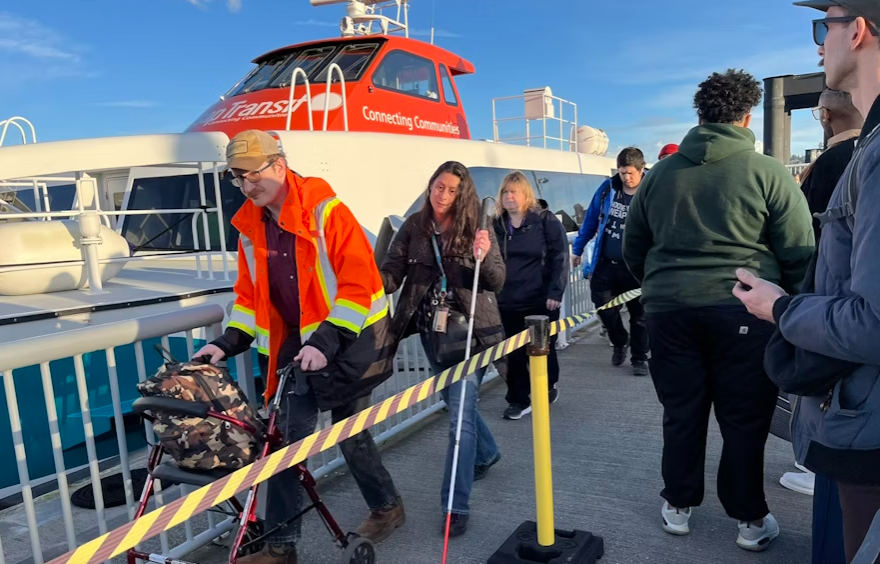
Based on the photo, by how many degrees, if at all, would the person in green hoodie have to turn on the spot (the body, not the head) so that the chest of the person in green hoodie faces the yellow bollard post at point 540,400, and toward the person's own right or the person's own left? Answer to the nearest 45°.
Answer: approximately 135° to the person's own left

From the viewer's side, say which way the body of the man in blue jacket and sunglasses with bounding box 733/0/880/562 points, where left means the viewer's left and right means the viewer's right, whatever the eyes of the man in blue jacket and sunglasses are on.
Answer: facing to the left of the viewer

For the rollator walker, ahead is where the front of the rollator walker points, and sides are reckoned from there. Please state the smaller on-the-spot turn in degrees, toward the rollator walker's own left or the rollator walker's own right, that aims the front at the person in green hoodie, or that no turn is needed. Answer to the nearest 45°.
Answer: approximately 135° to the rollator walker's own left

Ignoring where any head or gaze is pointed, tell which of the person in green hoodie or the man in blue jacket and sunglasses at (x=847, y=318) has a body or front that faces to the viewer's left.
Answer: the man in blue jacket and sunglasses

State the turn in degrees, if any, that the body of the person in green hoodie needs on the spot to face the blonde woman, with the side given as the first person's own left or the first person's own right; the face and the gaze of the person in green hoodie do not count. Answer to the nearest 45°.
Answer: approximately 45° to the first person's own left

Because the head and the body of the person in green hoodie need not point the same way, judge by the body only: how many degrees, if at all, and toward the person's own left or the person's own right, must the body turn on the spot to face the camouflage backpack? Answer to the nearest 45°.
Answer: approximately 135° to the person's own left

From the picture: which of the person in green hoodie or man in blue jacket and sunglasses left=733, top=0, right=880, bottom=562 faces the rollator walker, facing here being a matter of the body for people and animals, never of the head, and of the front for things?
the man in blue jacket and sunglasses

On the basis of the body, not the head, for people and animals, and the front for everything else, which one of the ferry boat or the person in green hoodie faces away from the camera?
the person in green hoodie

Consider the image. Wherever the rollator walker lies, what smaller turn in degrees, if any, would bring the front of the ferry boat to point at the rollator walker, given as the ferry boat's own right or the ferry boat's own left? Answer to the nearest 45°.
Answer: approximately 45° to the ferry boat's own left

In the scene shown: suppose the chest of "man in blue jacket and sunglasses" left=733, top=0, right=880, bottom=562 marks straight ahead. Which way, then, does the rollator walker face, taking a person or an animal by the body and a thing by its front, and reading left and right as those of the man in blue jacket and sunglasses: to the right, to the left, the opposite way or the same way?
to the left

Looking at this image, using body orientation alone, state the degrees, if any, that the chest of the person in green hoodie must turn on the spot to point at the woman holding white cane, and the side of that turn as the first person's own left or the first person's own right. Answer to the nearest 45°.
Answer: approximately 90° to the first person's own left

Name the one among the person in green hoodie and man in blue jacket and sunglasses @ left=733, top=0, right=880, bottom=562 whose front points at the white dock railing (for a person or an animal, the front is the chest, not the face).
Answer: the man in blue jacket and sunglasses

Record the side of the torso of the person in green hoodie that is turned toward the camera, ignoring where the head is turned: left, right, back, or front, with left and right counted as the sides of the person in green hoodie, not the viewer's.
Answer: back

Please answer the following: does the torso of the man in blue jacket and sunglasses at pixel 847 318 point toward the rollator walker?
yes

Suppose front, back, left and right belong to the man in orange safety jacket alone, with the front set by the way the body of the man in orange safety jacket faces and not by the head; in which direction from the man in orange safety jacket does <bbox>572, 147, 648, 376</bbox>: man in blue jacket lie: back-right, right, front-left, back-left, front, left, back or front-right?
back

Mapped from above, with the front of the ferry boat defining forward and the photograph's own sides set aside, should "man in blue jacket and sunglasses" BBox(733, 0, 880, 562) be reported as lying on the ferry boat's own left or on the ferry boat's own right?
on the ferry boat's own left
